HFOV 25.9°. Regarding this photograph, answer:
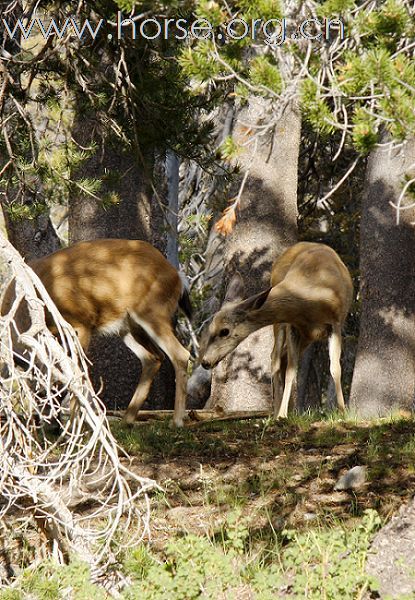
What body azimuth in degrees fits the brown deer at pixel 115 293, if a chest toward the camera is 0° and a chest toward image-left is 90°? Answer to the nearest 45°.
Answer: approximately 90°
